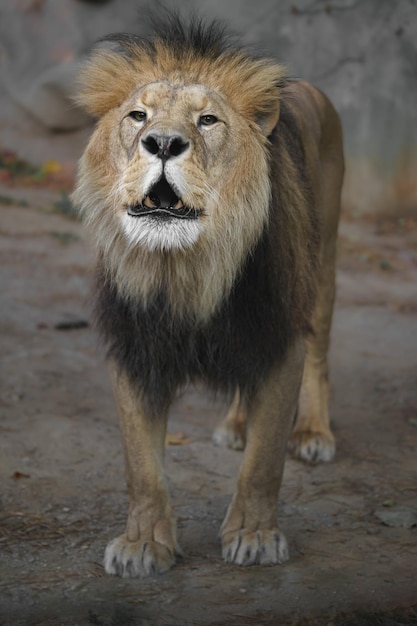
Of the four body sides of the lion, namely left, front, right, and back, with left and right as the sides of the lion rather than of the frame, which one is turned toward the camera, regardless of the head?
front
